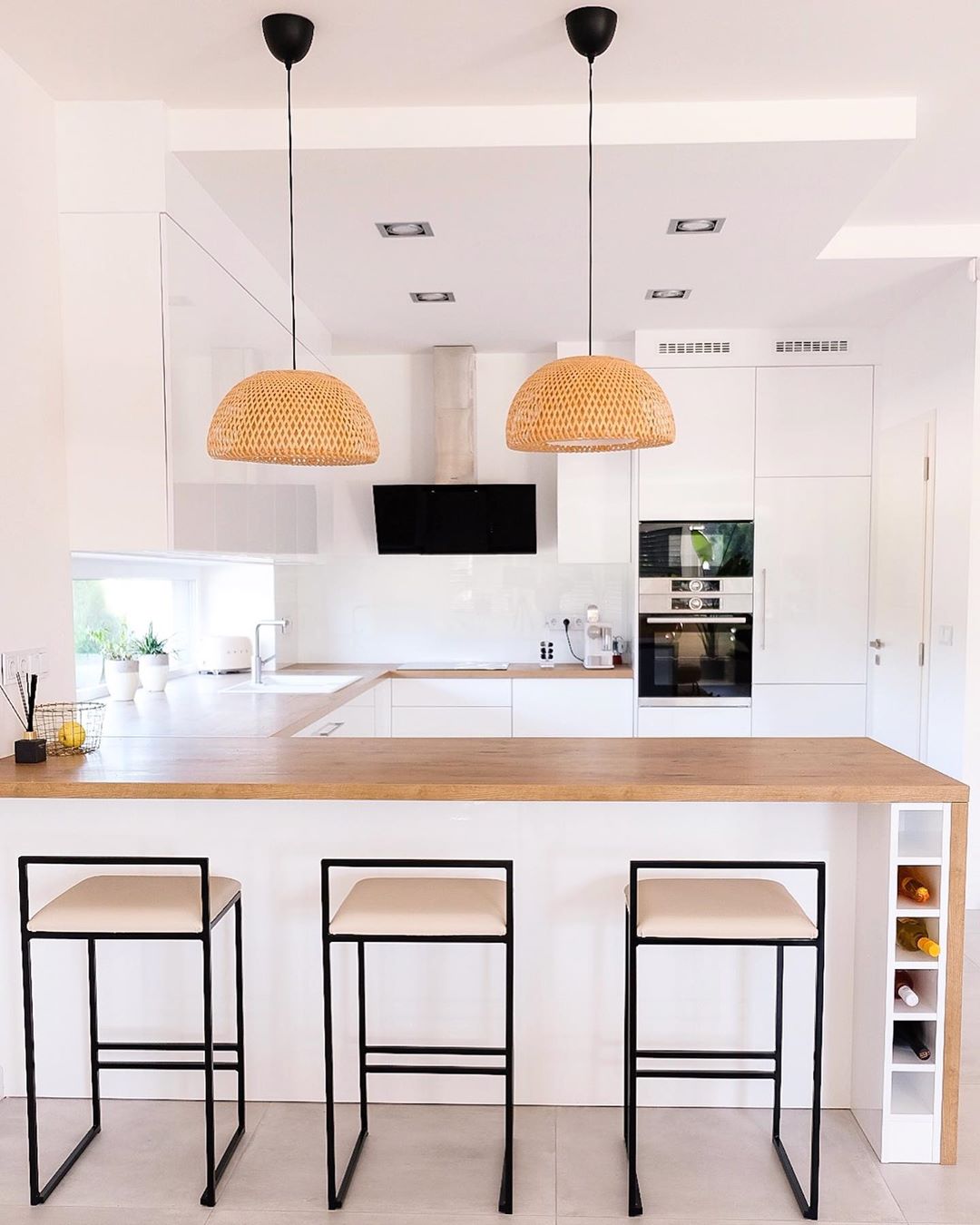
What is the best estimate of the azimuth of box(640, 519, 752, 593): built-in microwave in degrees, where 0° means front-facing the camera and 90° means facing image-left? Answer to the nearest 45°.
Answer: approximately 0°

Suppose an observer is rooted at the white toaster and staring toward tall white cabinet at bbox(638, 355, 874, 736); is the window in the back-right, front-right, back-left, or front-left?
back-right

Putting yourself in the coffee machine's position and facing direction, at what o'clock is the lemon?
The lemon is roughly at 1 o'clock from the coffee machine.

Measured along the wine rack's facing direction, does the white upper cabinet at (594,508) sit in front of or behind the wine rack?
behind

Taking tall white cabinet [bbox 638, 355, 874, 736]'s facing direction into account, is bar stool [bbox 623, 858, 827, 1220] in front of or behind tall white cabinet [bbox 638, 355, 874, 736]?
in front

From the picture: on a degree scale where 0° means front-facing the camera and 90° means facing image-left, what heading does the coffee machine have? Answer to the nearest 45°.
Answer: approximately 0°

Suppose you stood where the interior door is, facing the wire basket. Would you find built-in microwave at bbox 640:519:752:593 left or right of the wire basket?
right

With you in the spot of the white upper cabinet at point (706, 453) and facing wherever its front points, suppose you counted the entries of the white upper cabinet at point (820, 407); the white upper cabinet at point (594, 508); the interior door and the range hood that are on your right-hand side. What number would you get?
2

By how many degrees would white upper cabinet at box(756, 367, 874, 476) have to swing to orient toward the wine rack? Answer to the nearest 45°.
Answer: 0° — it already faces it

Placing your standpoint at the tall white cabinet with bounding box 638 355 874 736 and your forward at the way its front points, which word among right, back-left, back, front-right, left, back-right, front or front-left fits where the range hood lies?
right
